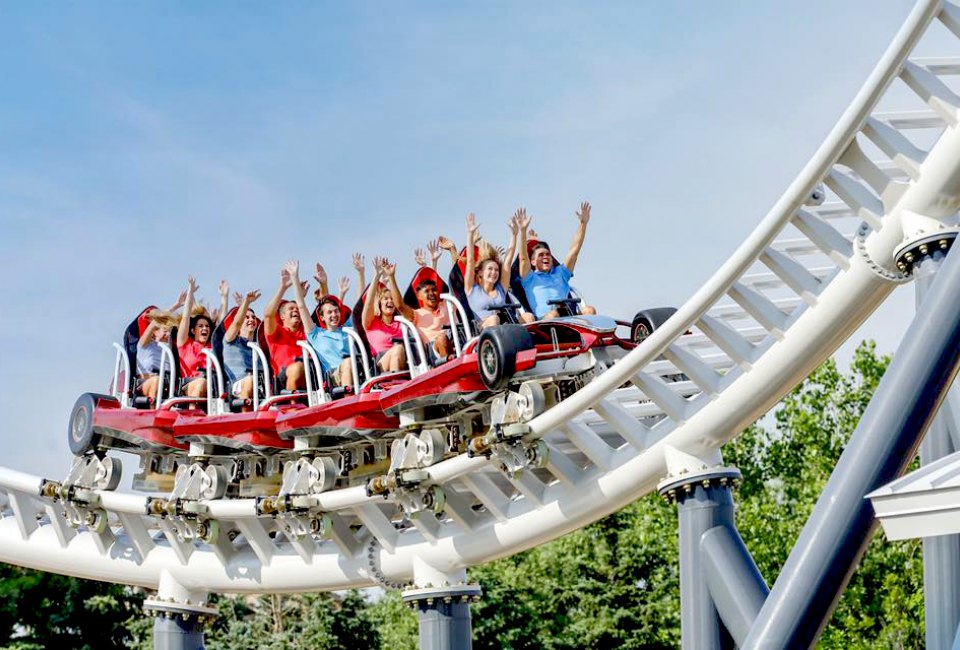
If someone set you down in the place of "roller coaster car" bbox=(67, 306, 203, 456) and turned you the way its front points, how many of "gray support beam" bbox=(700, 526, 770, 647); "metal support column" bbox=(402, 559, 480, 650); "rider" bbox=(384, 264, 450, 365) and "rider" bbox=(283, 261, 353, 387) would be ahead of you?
4

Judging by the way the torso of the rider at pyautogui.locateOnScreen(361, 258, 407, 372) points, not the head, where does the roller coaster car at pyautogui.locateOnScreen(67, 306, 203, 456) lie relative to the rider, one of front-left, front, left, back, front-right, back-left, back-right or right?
back

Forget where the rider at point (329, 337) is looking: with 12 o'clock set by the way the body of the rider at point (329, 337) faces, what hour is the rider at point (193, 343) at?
the rider at point (193, 343) is roughly at 6 o'clock from the rider at point (329, 337).

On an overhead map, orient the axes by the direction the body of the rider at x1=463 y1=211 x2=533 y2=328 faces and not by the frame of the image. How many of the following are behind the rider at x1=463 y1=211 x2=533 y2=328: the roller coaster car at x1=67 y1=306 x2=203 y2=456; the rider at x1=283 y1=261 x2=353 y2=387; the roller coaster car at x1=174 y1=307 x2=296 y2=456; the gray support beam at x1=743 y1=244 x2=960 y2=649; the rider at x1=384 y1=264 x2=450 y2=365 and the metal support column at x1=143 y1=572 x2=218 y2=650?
5

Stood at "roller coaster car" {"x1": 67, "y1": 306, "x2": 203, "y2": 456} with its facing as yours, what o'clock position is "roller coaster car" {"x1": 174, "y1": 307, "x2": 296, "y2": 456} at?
"roller coaster car" {"x1": 174, "y1": 307, "x2": 296, "y2": 456} is roughly at 12 o'clock from "roller coaster car" {"x1": 67, "y1": 306, "x2": 203, "y2": 456}.

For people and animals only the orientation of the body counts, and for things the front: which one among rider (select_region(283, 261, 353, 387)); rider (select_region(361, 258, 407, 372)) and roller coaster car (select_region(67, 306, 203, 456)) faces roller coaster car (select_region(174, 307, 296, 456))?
roller coaster car (select_region(67, 306, 203, 456))

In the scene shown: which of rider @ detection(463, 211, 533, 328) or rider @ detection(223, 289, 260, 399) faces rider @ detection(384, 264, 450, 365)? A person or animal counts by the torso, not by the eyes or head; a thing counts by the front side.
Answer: rider @ detection(223, 289, 260, 399)
